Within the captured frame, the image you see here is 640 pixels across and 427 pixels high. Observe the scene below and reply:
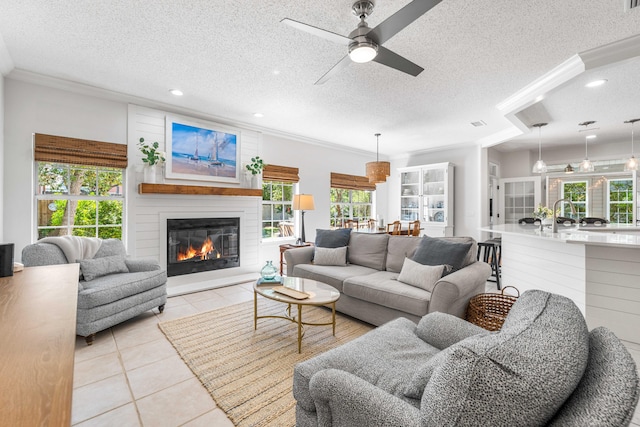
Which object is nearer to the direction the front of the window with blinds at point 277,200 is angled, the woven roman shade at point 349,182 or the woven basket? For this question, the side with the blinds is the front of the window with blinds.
the woven basket

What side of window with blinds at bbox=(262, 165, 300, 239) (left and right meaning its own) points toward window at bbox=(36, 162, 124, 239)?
right

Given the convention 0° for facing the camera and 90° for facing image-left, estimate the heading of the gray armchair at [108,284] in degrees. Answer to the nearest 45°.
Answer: approximately 315°

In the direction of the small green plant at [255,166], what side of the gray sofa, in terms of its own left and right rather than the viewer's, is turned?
right

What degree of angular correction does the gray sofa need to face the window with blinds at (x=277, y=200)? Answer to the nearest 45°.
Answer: approximately 90° to its right

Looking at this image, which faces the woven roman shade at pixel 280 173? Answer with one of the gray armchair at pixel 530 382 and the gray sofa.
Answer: the gray armchair

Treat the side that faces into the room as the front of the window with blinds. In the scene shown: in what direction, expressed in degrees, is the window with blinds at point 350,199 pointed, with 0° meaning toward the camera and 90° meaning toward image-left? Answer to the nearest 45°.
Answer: approximately 315°

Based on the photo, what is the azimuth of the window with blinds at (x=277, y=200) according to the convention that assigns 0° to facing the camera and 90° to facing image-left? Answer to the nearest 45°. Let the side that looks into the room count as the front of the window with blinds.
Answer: approximately 315°

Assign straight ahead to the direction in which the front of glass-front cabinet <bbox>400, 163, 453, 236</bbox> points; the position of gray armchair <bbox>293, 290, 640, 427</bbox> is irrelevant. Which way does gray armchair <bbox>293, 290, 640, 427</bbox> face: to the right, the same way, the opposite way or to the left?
to the right

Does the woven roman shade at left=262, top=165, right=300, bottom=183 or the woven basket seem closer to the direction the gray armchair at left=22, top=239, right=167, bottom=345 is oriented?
the woven basket
